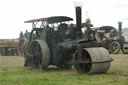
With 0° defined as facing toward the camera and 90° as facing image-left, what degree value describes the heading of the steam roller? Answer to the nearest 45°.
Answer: approximately 315°
